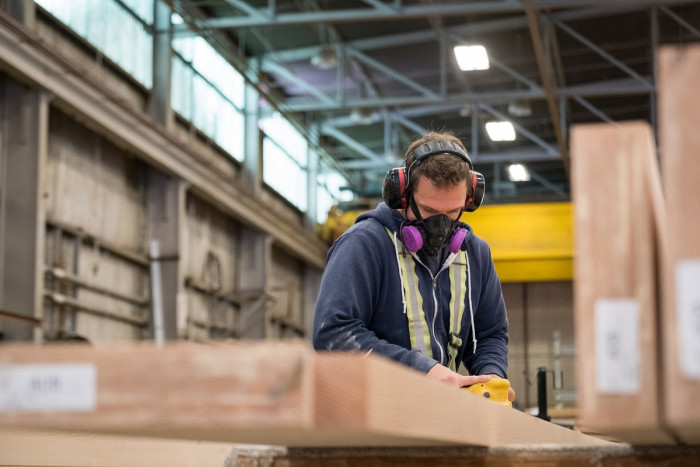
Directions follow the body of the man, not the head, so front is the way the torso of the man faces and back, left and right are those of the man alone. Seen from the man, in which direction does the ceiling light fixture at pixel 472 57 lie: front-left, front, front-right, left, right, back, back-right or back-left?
back-left

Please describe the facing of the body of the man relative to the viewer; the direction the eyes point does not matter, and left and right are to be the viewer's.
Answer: facing the viewer and to the right of the viewer

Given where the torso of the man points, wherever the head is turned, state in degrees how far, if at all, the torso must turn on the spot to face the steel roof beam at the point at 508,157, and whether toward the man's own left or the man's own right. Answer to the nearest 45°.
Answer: approximately 135° to the man's own left

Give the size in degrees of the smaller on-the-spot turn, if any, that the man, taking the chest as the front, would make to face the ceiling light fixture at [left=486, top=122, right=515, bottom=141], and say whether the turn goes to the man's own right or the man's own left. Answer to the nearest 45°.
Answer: approximately 135° to the man's own left

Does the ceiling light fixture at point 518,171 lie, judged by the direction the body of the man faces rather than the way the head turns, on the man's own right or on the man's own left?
on the man's own left

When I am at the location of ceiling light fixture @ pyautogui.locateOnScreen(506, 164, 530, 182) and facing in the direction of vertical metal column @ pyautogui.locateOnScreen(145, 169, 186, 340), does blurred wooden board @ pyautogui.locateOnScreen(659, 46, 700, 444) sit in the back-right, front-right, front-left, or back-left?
front-left

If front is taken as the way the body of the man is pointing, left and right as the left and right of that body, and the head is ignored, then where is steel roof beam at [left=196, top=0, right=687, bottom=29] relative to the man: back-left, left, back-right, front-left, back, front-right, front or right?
back-left

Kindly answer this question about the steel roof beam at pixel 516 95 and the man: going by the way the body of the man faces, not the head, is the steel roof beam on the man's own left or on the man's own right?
on the man's own left

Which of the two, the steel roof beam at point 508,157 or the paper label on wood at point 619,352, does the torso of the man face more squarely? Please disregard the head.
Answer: the paper label on wood

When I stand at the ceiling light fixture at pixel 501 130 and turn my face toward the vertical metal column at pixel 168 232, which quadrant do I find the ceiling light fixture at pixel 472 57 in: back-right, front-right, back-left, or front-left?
front-left
